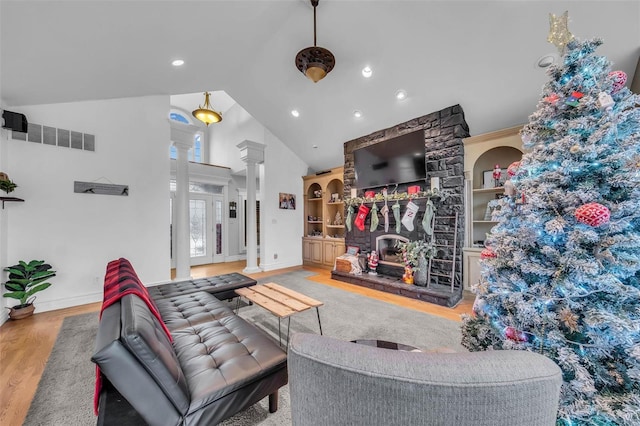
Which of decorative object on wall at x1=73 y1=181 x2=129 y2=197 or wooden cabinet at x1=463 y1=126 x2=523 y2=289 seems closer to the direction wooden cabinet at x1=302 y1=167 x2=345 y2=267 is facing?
the decorative object on wall

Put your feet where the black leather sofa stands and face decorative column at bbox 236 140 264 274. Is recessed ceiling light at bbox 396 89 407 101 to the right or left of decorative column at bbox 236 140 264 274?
right

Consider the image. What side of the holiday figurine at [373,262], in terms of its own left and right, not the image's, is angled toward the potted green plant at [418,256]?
left

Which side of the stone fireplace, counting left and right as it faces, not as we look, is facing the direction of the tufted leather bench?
front

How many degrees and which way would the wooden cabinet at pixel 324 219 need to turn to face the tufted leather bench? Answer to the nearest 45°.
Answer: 0° — it already faces it

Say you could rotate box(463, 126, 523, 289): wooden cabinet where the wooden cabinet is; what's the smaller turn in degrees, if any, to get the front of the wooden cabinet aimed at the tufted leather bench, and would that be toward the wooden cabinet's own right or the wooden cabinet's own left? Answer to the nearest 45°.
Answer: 0° — it already faces it

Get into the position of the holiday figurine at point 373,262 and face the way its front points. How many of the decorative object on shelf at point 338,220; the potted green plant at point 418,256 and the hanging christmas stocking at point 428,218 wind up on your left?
2

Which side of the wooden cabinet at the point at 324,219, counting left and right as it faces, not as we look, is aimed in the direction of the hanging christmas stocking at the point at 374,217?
left

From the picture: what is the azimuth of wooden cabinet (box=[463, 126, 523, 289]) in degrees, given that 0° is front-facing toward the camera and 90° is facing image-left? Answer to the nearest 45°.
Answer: approximately 45°

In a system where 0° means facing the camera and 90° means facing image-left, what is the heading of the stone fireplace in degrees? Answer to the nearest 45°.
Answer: approximately 45°

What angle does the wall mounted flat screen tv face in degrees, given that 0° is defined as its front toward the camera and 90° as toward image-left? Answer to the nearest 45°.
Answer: approximately 45°

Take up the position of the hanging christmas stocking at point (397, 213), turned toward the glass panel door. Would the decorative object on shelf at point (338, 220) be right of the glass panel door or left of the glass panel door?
right
